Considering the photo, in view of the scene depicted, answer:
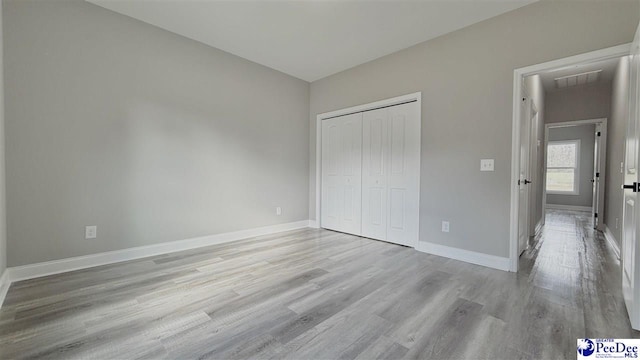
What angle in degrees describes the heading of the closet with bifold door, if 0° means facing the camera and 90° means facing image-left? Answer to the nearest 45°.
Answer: approximately 45°

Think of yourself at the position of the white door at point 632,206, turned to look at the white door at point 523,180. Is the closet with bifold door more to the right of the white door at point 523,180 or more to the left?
left

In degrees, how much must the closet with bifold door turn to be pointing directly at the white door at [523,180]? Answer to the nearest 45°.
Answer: approximately 135° to its left

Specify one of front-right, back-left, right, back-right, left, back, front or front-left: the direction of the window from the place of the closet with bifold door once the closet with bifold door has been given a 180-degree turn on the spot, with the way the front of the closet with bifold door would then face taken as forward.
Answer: front

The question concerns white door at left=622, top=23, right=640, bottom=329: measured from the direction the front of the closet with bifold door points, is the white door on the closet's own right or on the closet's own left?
on the closet's own left
